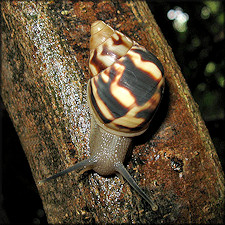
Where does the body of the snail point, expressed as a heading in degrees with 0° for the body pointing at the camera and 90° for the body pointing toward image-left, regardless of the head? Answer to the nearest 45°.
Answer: approximately 0°
